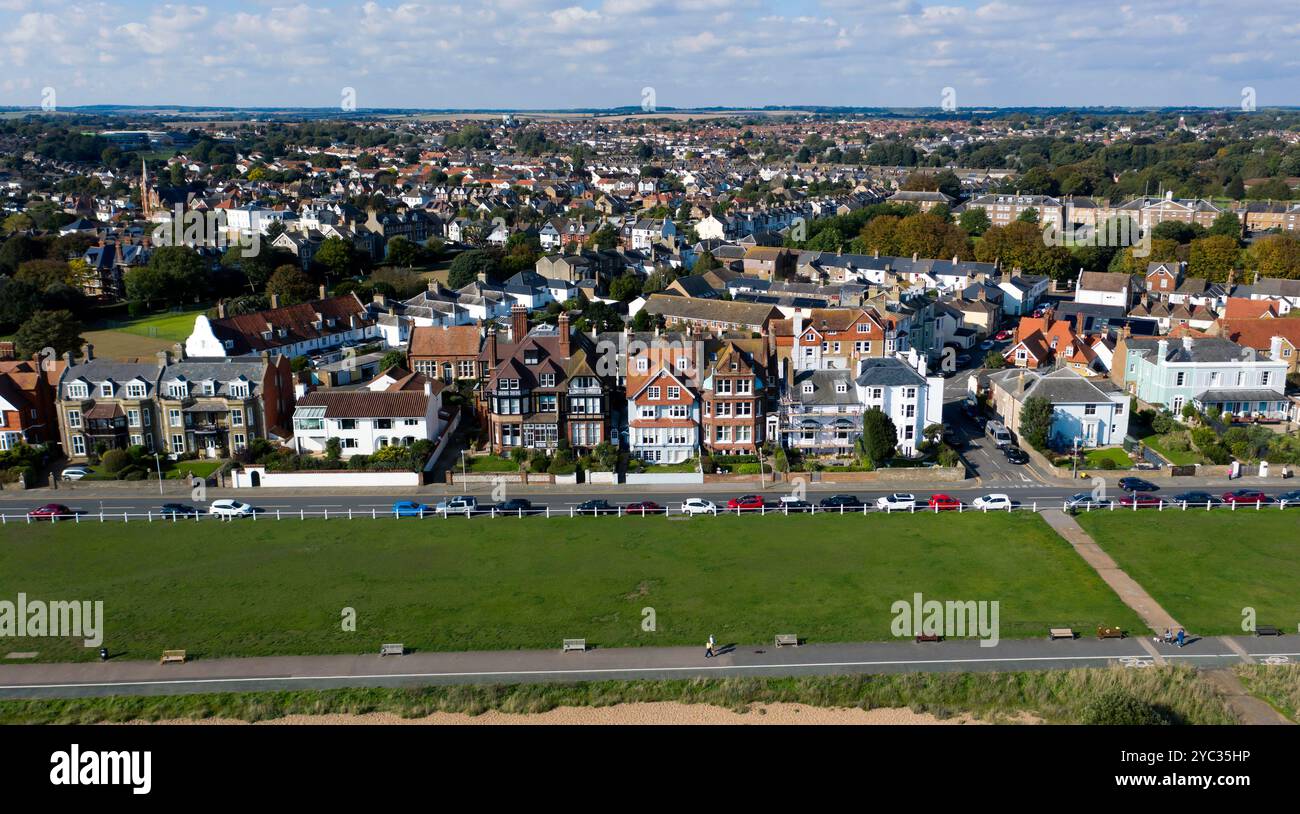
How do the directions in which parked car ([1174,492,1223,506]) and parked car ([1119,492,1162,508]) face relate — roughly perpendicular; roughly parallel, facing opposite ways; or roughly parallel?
roughly parallel

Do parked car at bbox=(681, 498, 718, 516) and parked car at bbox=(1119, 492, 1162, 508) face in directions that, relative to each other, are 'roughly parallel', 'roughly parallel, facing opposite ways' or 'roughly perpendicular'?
roughly parallel

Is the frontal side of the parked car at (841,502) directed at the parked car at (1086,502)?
no

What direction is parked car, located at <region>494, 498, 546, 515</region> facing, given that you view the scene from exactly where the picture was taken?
facing to the left of the viewer

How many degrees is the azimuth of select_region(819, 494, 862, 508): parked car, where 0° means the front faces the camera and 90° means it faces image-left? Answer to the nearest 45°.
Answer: approximately 90°

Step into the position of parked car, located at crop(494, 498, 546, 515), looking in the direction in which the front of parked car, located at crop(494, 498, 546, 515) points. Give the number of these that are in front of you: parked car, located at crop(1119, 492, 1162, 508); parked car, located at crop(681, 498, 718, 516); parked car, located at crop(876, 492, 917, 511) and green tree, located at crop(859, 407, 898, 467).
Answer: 0

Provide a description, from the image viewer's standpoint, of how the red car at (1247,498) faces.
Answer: facing to the left of the viewer

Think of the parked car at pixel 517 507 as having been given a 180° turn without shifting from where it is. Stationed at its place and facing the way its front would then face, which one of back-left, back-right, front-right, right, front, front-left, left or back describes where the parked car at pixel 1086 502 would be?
front

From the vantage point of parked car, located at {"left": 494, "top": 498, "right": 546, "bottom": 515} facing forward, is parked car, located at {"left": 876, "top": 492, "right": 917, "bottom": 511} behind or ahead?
behind

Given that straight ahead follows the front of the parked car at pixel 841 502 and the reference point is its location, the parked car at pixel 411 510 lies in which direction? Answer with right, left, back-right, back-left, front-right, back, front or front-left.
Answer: front
